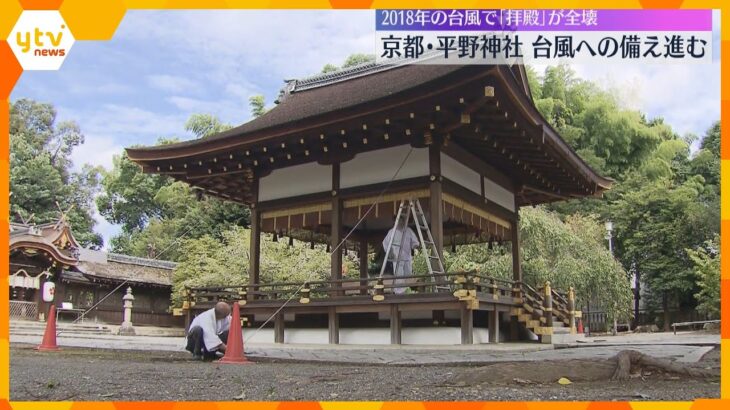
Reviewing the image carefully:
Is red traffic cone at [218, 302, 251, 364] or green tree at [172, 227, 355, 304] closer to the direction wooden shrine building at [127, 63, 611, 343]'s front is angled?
the red traffic cone

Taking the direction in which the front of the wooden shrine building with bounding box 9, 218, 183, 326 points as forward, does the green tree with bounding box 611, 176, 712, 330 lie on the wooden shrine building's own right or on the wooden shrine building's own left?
on the wooden shrine building's own left

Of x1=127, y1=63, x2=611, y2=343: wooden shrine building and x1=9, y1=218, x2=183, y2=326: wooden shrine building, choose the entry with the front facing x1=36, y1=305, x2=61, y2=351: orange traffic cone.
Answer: x1=9, y1=218, x2=183, y2=326: wooden shrine building

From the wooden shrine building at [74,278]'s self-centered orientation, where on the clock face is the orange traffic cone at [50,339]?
The orange traffic cone is roughly at 12 o'clock from the wooden shrine building.

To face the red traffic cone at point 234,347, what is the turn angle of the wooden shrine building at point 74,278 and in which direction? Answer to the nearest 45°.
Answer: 0° — it already faces it

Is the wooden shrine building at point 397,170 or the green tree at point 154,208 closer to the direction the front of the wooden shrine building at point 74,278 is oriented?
the wooden shrine building

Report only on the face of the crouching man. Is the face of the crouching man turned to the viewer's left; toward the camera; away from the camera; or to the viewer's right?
to the viewer's right

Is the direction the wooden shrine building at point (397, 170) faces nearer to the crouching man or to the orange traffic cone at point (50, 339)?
the crouching man

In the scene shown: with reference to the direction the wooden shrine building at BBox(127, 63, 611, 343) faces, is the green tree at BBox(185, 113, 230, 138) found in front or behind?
behind

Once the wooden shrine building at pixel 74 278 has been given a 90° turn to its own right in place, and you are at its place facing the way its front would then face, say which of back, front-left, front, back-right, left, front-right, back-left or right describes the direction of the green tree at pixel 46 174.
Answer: right

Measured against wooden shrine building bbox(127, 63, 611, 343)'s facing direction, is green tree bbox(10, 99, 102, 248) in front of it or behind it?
behind

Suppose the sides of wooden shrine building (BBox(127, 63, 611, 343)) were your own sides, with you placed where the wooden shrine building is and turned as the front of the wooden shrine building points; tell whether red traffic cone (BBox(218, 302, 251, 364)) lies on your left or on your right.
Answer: on your right
